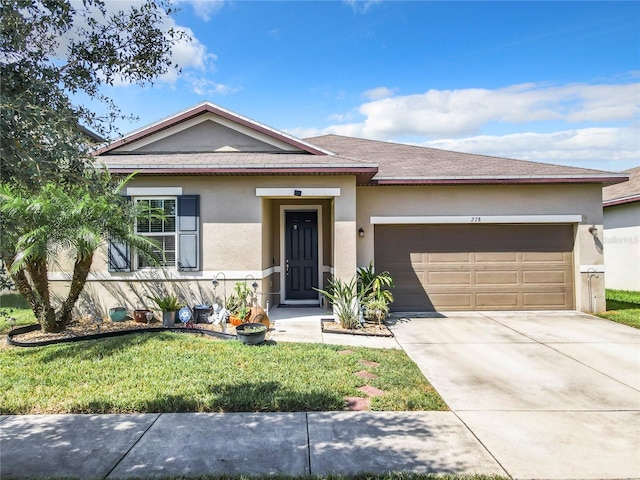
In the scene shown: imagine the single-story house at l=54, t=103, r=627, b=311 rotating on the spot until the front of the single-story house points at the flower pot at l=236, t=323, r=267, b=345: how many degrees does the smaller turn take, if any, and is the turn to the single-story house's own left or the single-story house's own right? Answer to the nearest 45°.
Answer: approximately 45° to the single-story house's own right

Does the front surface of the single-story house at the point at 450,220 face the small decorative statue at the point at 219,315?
no

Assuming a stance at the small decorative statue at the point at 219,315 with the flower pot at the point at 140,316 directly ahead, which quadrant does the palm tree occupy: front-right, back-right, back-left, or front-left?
front-left

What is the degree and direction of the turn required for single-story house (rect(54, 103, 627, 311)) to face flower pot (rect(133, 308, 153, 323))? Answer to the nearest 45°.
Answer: approximately 90° to its right

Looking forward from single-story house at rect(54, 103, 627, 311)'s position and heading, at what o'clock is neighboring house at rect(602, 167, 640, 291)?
The neighboring house is roughly at 8 o'clock from the single-story house.

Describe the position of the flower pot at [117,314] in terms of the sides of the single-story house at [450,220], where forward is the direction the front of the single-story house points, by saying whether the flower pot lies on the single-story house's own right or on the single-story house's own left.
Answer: on the single-story house's own right

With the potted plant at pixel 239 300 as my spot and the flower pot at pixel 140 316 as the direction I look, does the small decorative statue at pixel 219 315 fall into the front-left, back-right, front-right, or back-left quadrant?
front-left

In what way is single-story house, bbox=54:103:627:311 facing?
toward the camera

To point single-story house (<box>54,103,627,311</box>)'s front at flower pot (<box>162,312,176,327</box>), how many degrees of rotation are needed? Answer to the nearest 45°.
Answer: approximately 90° to its right
